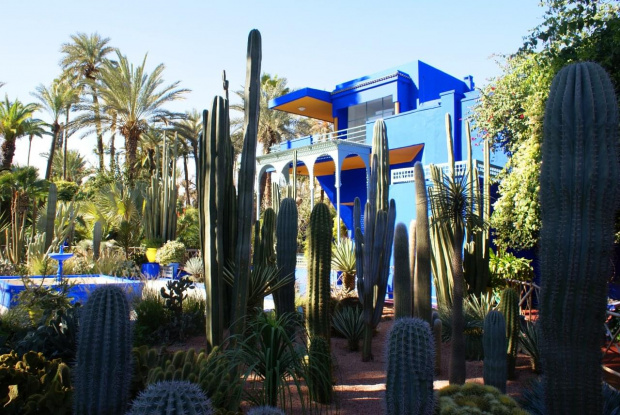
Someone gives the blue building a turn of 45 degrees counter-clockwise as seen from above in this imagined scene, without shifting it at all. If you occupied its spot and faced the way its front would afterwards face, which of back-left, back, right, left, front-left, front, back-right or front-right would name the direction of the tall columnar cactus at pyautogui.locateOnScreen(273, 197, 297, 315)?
front

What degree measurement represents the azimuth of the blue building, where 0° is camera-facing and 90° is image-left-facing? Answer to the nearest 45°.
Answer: approximately 45°

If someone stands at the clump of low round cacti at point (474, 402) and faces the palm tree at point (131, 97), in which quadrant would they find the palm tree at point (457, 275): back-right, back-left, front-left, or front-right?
front-right

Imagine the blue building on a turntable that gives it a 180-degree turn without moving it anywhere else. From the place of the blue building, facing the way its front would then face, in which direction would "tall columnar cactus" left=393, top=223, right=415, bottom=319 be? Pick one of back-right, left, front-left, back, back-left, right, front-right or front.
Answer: back-right

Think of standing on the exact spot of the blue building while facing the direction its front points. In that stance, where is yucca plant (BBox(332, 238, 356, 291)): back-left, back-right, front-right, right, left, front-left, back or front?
front-left

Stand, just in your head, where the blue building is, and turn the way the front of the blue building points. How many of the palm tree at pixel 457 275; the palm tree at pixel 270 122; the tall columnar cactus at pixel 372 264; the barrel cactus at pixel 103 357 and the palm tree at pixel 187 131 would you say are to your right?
2

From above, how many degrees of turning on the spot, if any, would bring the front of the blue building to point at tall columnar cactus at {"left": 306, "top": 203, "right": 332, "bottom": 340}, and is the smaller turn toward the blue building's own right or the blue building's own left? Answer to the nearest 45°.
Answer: approximately 45° to the blue building's own left

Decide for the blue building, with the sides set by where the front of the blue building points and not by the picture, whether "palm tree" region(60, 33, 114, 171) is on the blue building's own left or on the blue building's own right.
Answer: on the blue building's own right

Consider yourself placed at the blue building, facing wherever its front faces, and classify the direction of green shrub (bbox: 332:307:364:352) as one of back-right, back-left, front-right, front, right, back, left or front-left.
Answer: front-left

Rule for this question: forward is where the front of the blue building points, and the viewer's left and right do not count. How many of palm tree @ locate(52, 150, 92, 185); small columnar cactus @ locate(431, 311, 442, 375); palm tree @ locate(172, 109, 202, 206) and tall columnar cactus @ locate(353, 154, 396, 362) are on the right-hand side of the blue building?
2

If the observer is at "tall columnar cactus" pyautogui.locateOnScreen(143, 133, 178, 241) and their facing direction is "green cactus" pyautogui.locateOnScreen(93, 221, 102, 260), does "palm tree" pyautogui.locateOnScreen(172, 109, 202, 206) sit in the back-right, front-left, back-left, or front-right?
back-right

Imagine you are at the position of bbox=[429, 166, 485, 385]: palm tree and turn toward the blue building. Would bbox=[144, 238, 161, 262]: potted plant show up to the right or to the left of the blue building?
left
